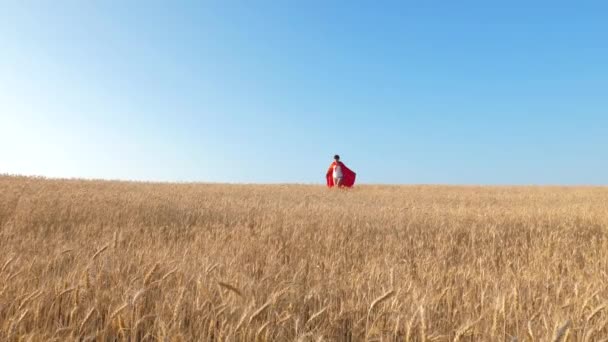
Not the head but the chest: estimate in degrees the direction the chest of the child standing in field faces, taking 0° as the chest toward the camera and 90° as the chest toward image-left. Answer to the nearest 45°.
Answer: approximately 0°
